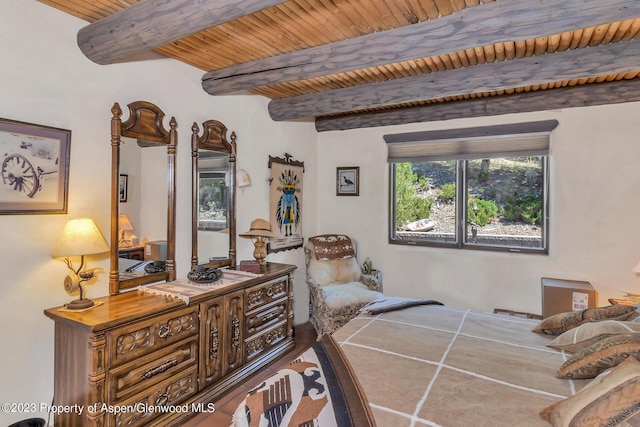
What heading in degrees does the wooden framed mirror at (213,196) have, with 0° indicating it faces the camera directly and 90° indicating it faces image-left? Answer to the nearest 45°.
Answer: approximately 315°

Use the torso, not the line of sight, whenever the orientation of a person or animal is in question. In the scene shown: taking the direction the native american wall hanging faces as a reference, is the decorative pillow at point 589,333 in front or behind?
in front

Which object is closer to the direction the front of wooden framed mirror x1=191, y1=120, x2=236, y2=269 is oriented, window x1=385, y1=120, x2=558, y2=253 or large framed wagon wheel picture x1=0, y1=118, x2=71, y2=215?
the window

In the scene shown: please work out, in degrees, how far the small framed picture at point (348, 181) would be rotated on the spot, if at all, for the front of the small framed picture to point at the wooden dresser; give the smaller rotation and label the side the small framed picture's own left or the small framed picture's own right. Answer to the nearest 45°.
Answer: approximately 45° to the small framed picture's own right

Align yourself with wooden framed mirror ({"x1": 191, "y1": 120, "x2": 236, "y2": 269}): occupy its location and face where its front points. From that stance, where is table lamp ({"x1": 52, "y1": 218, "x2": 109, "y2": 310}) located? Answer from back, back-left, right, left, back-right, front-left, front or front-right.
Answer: right

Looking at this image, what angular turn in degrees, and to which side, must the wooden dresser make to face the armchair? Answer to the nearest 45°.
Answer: approximately 90° to its left

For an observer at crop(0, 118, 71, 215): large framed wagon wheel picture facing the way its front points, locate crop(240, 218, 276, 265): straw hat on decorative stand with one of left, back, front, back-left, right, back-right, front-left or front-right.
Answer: front-left

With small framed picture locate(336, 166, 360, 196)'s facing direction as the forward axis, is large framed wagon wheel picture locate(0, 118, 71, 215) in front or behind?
in front

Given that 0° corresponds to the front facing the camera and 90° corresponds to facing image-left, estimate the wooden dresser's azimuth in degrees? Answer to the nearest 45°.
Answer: approximately 315°

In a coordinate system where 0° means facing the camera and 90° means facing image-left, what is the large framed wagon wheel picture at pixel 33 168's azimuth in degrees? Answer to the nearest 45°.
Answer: approximately 315°

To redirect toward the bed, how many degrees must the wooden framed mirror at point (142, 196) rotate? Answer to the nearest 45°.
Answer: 0° — it already faces it

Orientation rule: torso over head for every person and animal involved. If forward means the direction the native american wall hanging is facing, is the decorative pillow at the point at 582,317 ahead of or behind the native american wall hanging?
ahead
